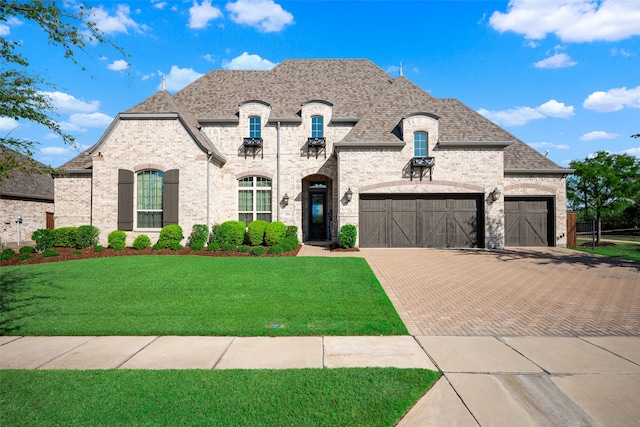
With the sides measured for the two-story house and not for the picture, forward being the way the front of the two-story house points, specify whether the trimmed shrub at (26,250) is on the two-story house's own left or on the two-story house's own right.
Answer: on the two-story house's own right

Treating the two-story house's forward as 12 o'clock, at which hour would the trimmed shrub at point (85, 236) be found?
The trimmed shrub is roughly at 3 o'clock from the two-story house.

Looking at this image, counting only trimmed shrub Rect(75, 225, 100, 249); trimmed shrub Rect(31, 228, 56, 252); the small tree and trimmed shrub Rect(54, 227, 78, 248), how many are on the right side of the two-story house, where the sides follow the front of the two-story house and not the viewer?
3

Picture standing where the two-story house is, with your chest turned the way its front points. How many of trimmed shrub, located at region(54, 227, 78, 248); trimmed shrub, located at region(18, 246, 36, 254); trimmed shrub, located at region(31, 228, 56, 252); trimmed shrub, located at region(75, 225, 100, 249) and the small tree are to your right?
4

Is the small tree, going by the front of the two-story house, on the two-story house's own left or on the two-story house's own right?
on the two-story house's own left

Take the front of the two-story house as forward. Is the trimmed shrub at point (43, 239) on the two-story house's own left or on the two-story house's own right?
on the two-story house's own right

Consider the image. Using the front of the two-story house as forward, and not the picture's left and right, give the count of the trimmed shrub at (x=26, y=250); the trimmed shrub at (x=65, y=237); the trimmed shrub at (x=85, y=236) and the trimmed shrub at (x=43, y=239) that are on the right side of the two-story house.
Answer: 4

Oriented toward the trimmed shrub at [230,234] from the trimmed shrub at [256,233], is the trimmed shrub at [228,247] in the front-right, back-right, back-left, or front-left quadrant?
front-left

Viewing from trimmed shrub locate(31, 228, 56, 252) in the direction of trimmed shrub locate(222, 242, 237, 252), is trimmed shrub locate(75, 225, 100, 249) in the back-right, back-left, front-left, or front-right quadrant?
front-left

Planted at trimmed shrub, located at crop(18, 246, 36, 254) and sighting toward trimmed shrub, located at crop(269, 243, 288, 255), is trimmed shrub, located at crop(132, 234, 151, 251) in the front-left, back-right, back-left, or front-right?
front-left

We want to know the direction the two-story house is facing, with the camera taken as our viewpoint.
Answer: facing the viewer
